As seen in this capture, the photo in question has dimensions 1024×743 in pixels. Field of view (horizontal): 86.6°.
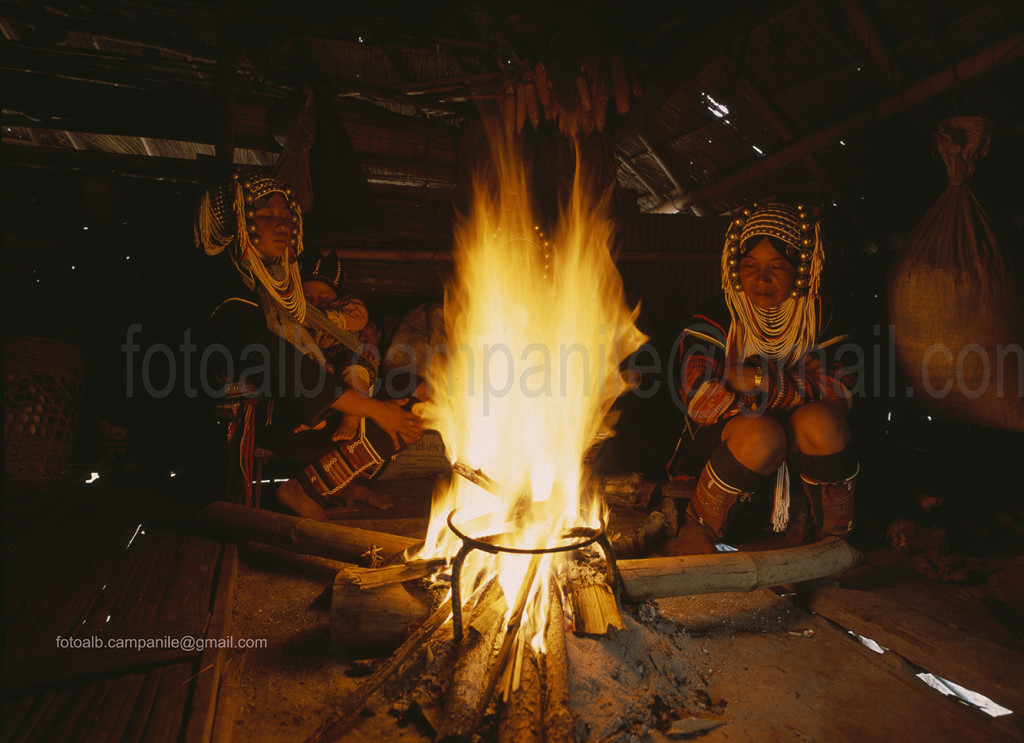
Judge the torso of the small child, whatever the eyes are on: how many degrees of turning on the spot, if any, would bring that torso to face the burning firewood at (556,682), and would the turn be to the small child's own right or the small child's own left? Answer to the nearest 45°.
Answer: approximately 45° to the small child's own left

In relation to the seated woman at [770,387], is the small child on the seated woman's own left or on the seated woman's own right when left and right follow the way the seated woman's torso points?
on the seated woman's own right

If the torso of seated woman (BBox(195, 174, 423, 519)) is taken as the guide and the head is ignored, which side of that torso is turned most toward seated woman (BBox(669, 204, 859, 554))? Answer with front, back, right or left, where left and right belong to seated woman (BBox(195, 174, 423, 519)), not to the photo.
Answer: front

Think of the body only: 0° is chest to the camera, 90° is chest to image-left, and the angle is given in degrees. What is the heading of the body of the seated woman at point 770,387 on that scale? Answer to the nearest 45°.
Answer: approximately 0°

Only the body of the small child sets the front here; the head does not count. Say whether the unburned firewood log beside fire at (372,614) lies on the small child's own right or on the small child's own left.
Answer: on the small child's own left

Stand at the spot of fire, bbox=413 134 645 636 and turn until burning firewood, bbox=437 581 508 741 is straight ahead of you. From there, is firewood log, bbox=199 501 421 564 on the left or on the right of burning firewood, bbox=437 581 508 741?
right

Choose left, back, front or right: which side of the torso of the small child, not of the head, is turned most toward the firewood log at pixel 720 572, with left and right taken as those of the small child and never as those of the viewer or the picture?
left

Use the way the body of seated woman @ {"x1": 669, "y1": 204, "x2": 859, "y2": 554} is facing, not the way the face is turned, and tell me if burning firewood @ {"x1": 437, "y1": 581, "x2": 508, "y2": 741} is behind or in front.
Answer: in front

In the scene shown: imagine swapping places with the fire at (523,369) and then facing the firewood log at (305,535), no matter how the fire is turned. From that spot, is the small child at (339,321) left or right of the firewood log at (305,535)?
right

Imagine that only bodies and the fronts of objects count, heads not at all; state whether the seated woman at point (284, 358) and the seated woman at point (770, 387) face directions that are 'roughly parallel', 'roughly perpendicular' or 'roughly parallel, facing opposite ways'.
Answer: roughly perpendicular

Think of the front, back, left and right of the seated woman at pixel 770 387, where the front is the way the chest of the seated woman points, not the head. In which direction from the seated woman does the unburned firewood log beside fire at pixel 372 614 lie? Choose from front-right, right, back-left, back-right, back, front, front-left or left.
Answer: front-right

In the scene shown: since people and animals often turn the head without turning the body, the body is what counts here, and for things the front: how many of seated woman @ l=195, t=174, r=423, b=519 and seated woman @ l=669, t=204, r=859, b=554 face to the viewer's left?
0

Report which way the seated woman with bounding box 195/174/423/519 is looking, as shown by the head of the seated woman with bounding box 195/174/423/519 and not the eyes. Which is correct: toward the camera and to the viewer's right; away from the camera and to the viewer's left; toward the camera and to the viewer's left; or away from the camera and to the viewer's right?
toward the camera and to the viewer's right

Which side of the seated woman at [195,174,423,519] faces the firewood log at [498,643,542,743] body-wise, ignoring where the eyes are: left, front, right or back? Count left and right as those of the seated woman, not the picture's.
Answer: front

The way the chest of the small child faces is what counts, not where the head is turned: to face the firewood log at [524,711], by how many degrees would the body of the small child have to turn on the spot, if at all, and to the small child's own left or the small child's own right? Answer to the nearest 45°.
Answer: approximately 45° to the small child's own left
